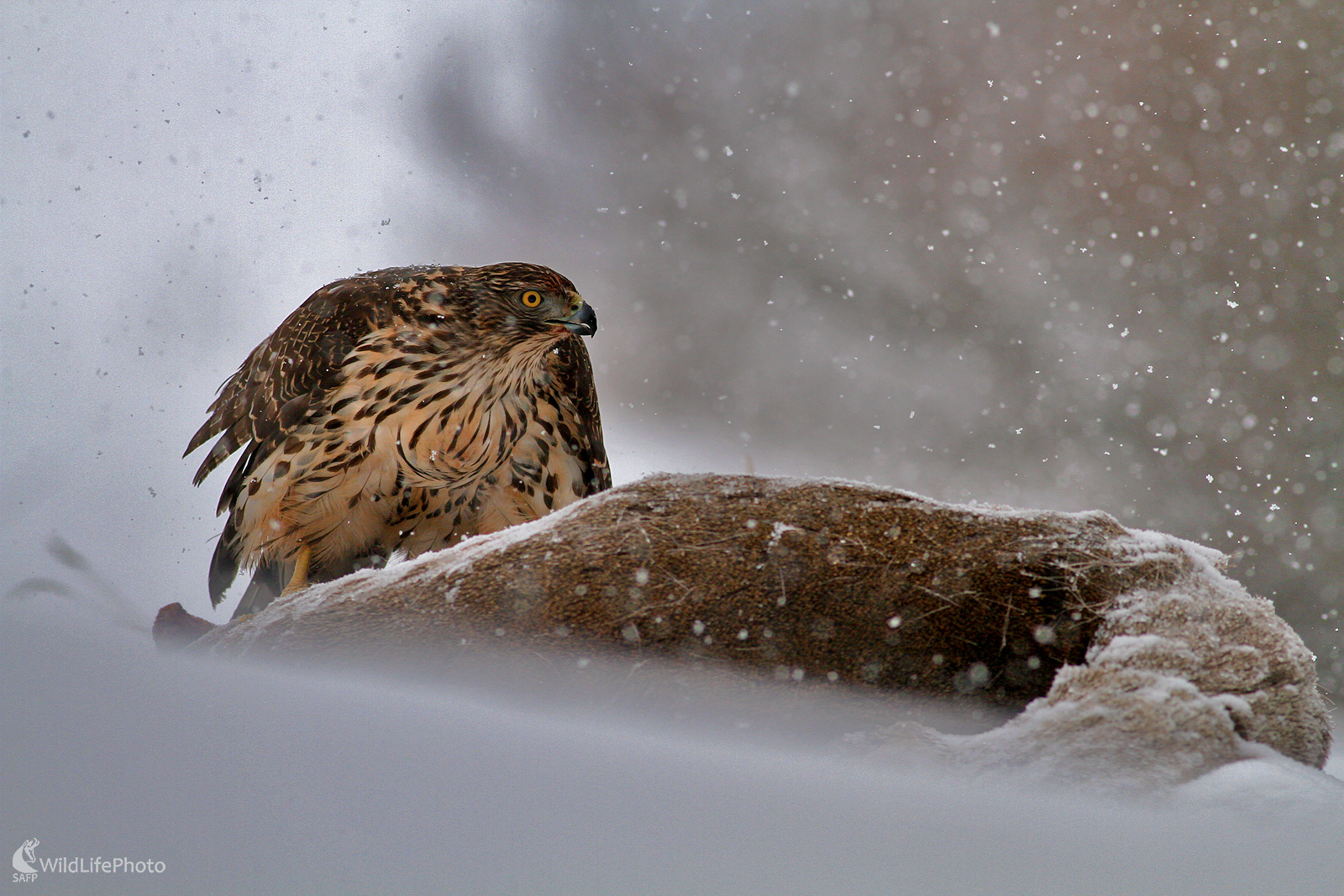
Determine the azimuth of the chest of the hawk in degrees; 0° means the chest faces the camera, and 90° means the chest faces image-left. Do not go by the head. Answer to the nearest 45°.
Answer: approximately 315°
